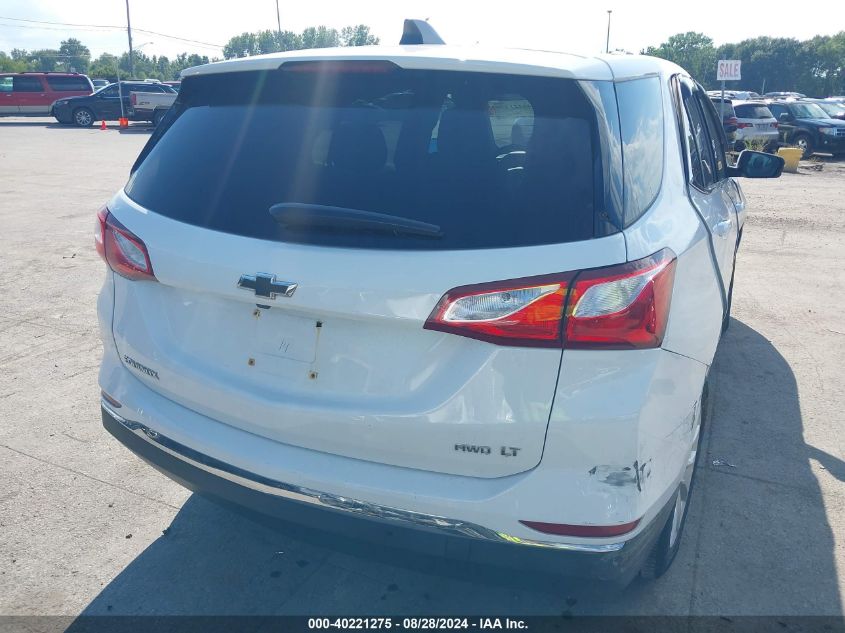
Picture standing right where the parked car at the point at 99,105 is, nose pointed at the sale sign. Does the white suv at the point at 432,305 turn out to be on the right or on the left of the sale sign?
right

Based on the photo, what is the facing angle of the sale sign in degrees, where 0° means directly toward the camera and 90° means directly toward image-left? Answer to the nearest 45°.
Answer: approximately 0°

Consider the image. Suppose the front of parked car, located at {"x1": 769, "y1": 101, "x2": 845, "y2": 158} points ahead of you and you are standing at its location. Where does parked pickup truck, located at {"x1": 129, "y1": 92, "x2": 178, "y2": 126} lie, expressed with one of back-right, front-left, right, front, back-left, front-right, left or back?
back-right

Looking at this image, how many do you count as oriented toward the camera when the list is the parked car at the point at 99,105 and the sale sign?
1

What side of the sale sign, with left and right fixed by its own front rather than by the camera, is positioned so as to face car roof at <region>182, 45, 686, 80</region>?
front

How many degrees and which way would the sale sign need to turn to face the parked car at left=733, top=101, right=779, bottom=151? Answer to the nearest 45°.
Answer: approximately 135° to its left

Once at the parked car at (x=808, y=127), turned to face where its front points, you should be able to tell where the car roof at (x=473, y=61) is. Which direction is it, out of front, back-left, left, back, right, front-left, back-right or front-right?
front-right

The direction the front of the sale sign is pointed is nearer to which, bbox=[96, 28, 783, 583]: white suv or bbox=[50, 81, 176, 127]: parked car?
the white suv

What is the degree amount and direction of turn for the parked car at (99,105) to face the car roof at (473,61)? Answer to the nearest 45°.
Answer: approximately 90° to its left

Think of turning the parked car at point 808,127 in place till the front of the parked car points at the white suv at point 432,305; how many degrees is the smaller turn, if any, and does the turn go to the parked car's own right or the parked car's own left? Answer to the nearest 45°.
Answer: approximately 45° to the parked car's own right

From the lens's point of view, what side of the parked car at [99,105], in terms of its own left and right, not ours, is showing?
left

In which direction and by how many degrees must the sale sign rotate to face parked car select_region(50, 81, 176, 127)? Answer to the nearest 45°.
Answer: approximately 90° to its right

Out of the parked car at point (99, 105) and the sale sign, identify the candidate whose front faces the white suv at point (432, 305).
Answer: the sale sign

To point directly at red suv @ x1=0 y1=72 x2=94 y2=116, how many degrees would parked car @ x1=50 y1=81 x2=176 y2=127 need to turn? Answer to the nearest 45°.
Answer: approximately 45° to its right
